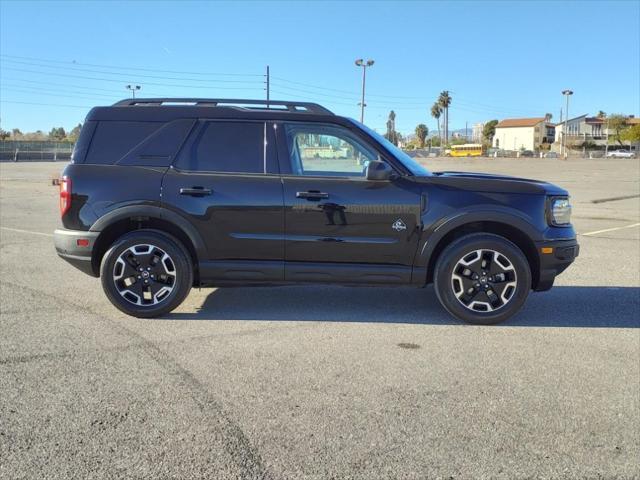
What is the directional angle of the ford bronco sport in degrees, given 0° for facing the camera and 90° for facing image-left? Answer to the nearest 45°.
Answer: approximately 270°
